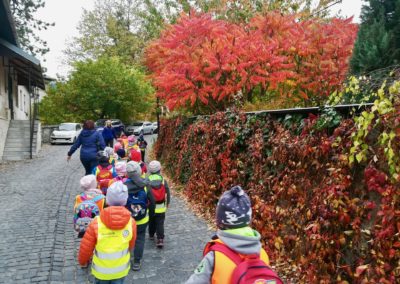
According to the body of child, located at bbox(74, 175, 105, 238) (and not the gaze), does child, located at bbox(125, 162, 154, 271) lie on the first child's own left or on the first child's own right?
on the first child's own right

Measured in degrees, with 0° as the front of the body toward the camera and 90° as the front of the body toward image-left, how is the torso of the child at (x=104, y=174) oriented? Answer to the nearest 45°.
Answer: approximately 180°

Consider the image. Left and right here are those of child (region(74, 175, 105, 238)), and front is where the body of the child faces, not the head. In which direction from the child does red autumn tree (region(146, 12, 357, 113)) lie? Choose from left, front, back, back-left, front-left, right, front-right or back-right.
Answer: front-right

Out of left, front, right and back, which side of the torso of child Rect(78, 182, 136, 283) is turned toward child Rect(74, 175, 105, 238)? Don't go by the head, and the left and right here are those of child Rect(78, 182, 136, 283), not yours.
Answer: front

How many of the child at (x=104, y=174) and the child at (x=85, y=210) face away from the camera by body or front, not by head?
2

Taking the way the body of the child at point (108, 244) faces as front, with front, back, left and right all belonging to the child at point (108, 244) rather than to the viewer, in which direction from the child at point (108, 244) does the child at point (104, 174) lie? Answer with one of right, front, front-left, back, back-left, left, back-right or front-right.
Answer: front

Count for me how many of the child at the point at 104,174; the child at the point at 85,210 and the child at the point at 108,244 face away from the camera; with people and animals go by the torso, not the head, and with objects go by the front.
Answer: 3

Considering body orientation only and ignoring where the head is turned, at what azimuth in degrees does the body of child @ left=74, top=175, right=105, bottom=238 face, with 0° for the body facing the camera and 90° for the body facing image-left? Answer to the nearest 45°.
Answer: approximately 180°

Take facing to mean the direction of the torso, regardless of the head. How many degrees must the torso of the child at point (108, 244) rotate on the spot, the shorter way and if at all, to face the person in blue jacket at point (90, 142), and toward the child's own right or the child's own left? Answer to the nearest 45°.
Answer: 0° — they already face them

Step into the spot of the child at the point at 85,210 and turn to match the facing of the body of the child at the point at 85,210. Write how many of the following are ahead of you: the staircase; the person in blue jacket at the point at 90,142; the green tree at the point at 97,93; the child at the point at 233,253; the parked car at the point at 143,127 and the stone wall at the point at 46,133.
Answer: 5

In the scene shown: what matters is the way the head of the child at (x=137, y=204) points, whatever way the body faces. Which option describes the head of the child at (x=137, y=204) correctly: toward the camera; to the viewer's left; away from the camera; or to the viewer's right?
away from the camera

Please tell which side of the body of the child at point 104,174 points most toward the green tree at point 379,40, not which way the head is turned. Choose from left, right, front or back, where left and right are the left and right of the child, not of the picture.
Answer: right

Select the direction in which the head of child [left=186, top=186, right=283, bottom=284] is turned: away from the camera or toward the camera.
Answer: away from the camera

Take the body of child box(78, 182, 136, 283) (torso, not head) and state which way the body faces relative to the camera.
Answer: away from the camera

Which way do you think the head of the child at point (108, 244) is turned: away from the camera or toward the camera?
away from the camera

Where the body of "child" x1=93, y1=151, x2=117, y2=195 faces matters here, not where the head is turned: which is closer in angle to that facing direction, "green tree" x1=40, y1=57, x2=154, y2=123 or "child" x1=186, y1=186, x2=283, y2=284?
the green tree

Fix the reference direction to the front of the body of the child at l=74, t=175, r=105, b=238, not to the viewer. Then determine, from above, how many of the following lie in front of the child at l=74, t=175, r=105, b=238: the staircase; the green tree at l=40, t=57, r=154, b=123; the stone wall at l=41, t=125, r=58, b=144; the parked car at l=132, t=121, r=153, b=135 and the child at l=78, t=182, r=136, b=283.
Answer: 4

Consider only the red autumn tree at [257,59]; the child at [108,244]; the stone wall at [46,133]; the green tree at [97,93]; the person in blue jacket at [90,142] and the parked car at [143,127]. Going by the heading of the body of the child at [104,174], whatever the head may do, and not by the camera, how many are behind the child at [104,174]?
1

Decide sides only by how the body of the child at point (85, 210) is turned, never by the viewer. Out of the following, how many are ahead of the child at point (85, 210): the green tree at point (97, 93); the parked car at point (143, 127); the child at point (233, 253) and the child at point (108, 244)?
2

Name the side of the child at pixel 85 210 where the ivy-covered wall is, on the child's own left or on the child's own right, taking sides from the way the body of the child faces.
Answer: on the child's own right
